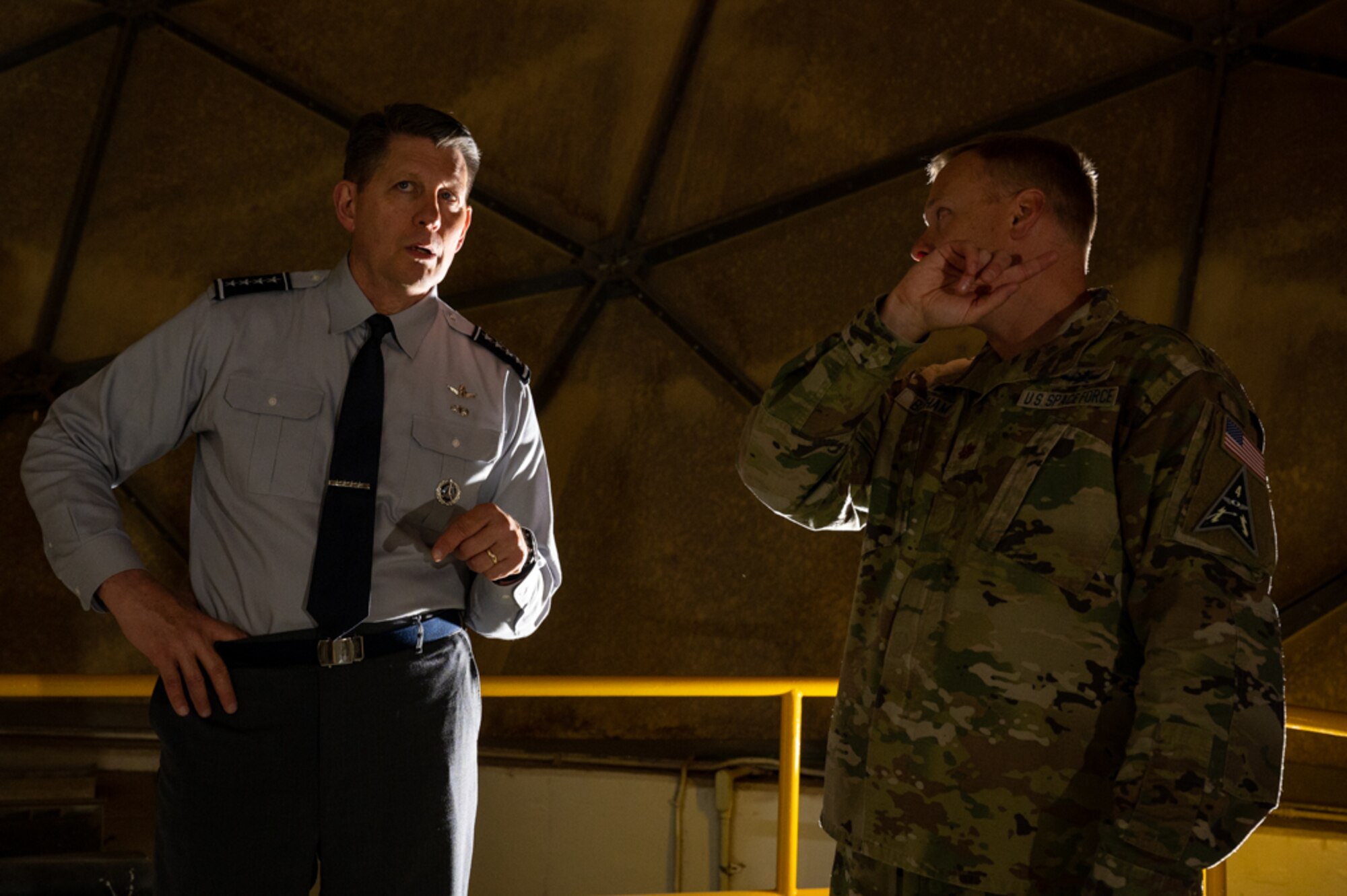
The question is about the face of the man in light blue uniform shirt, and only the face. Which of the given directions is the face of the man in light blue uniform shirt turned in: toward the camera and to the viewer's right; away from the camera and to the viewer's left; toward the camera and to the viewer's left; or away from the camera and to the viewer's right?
toward the camera and to the viewer's right

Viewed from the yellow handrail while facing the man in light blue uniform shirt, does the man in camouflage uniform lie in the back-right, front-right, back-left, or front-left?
front-left

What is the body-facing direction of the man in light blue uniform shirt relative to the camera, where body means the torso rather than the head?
toward the camera

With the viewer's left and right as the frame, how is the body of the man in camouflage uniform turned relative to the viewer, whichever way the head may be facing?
facing the viewer and to the left of the viewer

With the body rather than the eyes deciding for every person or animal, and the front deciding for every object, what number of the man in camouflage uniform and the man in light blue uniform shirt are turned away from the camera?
0

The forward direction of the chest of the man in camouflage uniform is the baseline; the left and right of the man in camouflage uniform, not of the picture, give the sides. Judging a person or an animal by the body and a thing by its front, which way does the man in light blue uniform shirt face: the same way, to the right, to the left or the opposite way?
to the left

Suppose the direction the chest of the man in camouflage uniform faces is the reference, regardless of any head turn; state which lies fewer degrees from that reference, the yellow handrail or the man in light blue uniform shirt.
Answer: the man in light blue uniform shirt

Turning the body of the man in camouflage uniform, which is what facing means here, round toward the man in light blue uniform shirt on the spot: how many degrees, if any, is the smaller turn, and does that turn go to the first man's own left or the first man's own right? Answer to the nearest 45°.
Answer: approximately 45° to the first man's own right

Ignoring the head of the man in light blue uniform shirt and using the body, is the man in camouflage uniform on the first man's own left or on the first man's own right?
on the first man's own left

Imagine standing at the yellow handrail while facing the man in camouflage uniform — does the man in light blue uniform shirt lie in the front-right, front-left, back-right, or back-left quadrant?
front-right

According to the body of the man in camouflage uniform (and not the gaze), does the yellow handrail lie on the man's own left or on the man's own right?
on the man's own right

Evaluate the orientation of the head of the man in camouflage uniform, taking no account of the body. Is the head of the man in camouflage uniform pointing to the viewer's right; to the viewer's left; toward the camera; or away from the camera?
to the viewer's left
